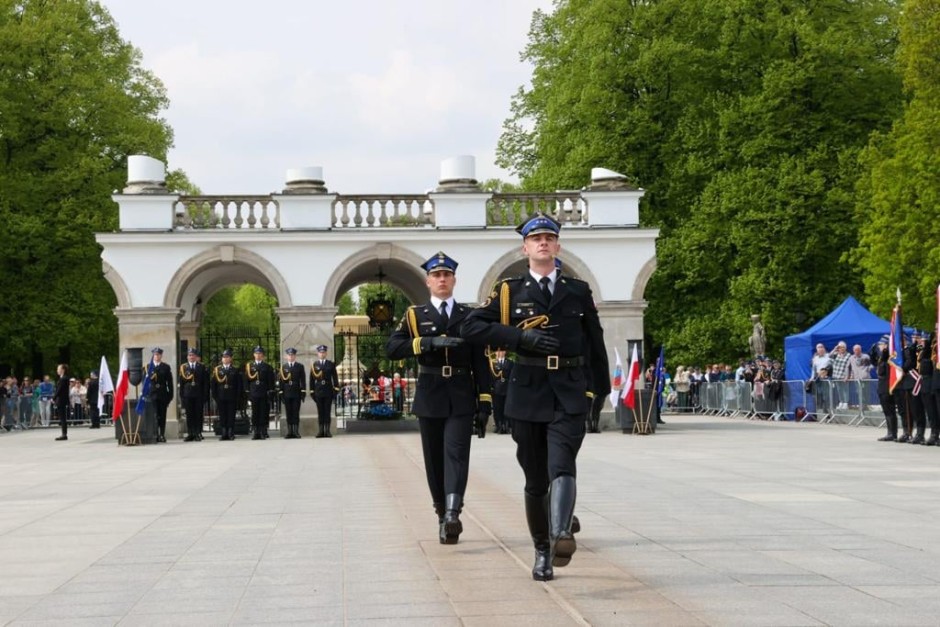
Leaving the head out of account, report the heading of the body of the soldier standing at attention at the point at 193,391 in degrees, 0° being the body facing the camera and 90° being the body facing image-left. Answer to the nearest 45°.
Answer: approximately 0°

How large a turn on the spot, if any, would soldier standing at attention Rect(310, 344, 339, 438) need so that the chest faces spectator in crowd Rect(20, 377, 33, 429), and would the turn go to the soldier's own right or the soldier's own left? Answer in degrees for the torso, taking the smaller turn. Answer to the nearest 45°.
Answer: approximately 135° to the soldier's own right

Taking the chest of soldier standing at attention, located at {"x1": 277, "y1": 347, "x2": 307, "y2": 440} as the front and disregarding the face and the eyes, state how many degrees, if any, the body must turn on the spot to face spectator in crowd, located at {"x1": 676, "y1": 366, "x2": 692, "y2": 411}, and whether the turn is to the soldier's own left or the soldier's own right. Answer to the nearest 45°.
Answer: approximately 135° to the soldier's own left

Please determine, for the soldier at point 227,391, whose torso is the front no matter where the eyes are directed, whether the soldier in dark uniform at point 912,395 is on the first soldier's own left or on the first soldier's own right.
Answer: on the first soldier's own left

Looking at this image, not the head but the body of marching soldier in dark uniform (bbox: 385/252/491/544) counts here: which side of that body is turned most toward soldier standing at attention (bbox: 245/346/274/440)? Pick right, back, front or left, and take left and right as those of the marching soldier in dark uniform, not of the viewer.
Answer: back
